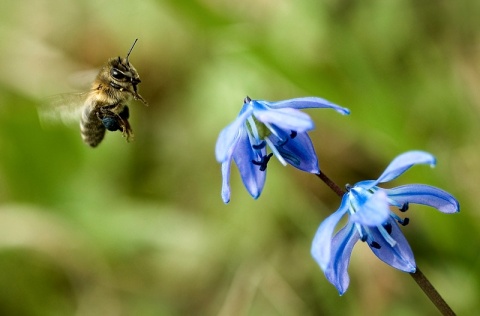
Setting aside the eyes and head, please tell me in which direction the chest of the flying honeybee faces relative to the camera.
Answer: to the viewer's right
